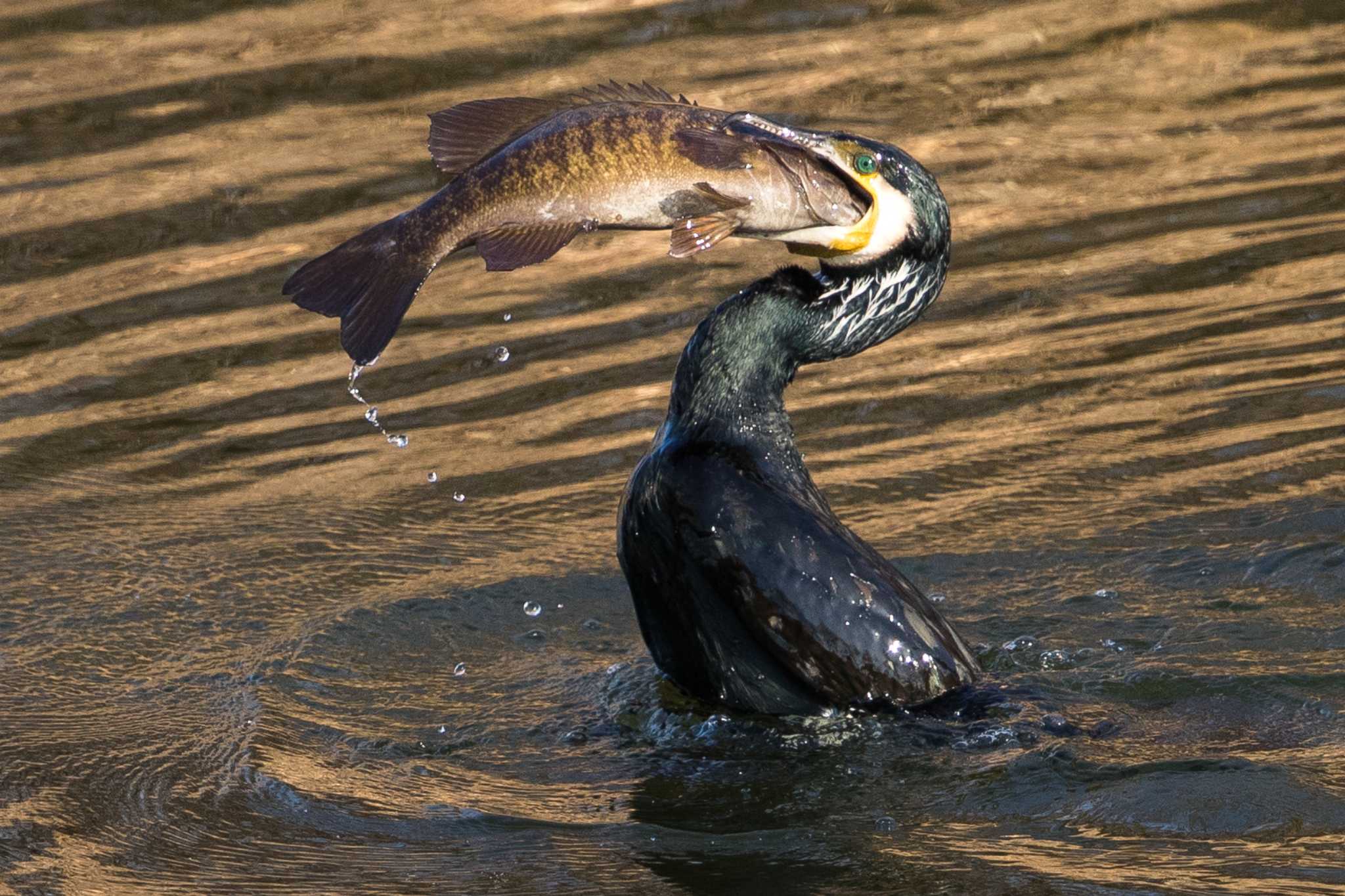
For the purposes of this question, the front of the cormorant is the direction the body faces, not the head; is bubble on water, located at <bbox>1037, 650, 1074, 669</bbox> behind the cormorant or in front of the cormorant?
behind

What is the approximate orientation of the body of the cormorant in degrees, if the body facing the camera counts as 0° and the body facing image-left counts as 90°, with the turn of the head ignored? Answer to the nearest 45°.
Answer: approximately 90°
